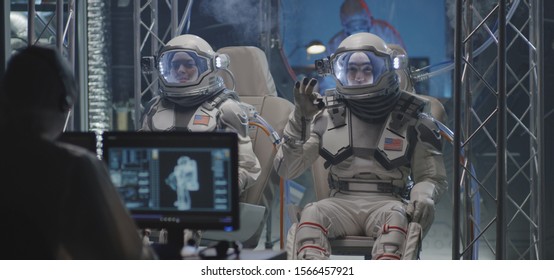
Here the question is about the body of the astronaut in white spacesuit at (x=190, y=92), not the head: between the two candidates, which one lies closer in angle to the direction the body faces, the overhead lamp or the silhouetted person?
the silhouetted person

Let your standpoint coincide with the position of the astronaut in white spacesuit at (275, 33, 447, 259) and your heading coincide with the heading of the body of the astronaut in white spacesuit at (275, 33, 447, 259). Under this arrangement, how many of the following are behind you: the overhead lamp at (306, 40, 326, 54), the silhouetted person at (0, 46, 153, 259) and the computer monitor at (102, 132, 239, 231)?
1

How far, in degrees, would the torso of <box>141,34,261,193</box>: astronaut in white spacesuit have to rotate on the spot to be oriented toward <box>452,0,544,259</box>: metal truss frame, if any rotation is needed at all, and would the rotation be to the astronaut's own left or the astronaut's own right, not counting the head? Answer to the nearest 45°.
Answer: approximately 135° to the astronaut's own left

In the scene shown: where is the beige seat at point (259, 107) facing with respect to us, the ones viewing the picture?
facing the viewer and to the left of the viewer

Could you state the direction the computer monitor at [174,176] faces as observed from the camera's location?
facing the viewer

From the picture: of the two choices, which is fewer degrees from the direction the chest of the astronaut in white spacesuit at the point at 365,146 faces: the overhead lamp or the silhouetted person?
the silhouetted person

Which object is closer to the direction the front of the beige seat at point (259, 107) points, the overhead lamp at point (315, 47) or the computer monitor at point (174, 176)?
the computer monitor

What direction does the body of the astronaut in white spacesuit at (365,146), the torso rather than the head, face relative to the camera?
toward the camera

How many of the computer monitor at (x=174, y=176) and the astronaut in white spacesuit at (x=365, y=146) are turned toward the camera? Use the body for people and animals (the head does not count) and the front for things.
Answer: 2

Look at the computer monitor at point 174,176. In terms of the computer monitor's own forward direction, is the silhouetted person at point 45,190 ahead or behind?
ahead

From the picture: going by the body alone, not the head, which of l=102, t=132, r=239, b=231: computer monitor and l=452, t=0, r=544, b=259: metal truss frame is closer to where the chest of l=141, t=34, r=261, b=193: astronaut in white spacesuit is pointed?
the computer monitor

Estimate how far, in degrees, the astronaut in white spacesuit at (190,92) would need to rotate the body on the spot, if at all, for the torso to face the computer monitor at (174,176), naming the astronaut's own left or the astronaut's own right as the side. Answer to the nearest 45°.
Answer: approximately 45° to the astronaut's own left

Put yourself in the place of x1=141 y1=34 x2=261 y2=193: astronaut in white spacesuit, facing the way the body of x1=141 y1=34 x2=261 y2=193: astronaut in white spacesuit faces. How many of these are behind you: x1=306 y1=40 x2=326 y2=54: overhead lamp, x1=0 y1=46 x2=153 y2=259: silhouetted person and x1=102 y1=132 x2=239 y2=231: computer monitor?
1
